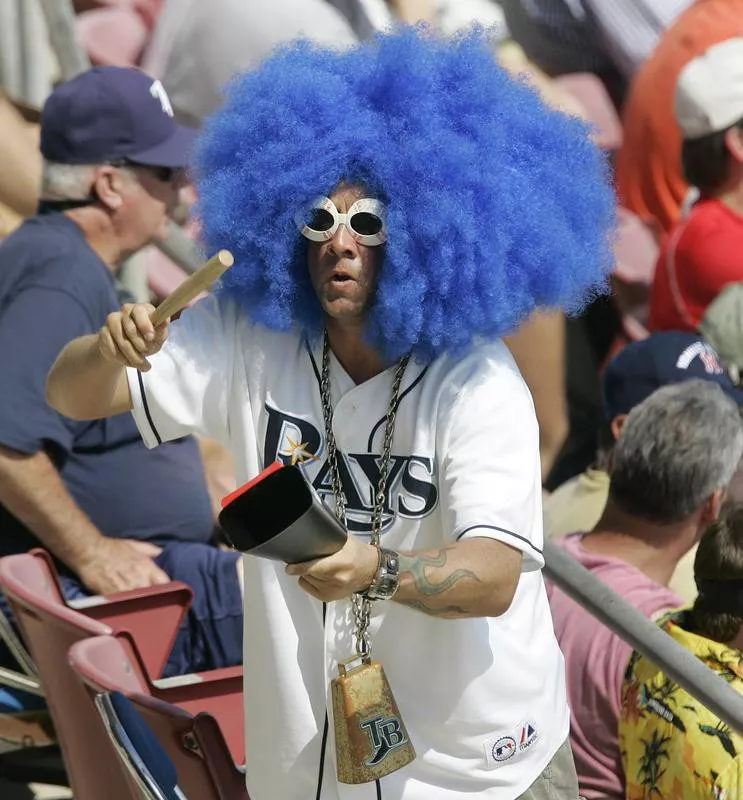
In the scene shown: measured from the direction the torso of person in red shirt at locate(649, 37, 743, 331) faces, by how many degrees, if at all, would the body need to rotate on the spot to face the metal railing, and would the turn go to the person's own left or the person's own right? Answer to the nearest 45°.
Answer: approximately 90° to the person's own right

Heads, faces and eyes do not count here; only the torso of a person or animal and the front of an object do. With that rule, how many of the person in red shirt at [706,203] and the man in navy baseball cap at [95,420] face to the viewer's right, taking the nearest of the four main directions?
2

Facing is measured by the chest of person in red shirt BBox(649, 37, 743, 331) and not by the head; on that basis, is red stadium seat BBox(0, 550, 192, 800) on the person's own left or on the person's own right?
on the person's own right

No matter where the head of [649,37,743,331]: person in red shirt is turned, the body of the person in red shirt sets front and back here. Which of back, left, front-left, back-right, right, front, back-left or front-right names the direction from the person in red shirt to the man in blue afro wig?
right

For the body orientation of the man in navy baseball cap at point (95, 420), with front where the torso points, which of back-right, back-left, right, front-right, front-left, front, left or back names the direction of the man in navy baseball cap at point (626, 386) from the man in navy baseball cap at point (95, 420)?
front

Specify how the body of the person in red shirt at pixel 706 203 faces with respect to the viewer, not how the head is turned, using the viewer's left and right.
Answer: facing to the right of the viewer

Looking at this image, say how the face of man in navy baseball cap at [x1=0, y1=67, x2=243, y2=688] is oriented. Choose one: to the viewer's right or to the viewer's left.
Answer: to the viewer's right

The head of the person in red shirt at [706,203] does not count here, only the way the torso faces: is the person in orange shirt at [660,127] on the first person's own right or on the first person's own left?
on the first person's own left

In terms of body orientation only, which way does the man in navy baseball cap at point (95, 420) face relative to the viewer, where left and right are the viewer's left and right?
facing to the right of the viewer
